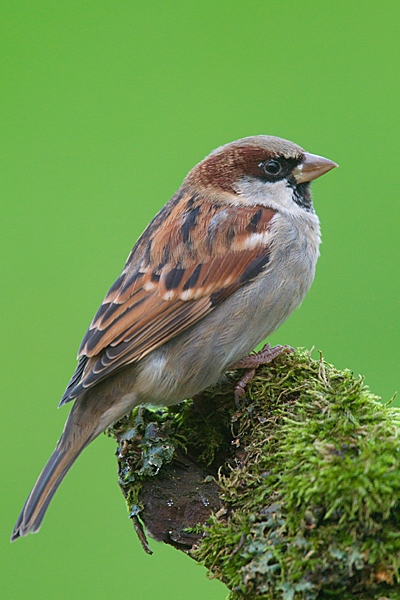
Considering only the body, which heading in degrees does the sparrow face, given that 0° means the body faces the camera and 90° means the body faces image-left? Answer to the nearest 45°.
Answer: approximately 270°
